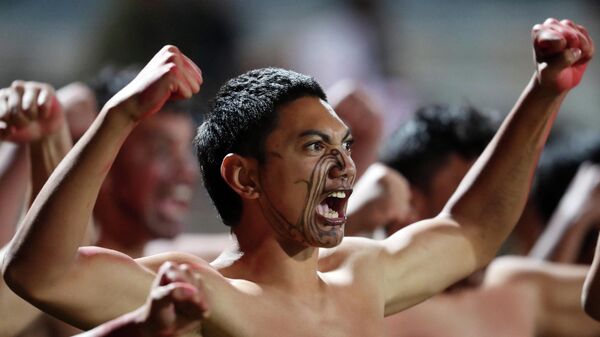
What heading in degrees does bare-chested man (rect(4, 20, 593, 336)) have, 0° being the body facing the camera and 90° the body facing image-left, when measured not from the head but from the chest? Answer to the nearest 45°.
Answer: approximately 315°

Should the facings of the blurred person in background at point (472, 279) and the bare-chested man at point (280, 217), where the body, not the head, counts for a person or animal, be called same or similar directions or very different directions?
same or similar directions

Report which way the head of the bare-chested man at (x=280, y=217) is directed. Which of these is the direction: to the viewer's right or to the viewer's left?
to the viewer's right

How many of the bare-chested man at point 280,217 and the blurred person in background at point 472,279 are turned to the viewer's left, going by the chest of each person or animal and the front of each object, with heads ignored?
0

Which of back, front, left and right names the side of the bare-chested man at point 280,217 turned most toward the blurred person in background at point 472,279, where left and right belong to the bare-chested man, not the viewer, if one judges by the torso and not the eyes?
left
